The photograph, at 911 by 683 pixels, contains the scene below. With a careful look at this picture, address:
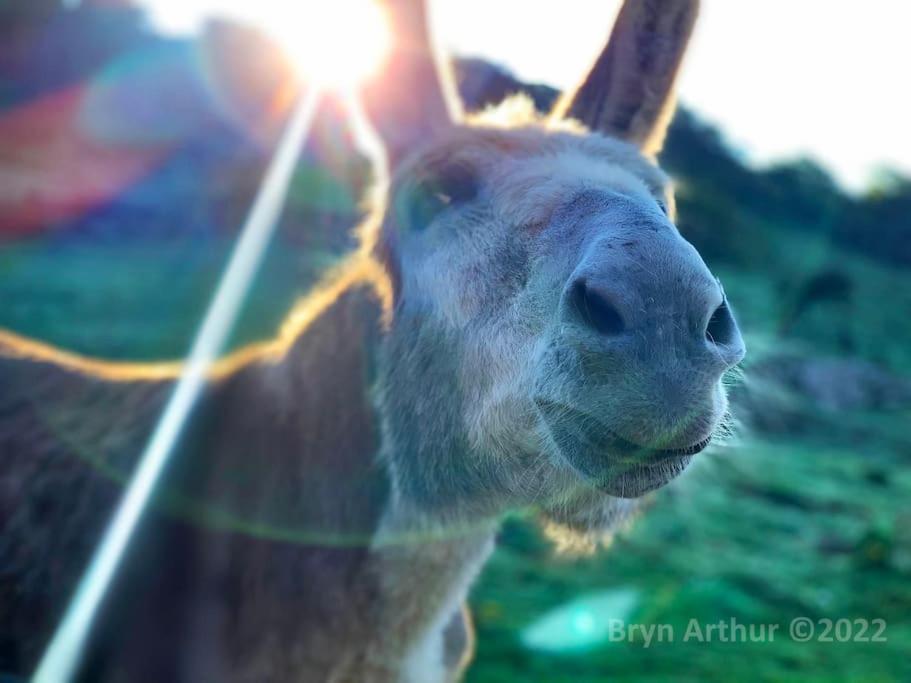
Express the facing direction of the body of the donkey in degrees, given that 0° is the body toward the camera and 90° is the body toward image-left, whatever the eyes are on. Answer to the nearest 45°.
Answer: approximately 315°
